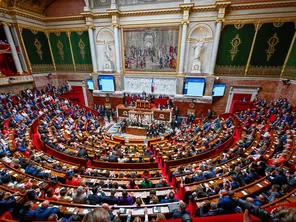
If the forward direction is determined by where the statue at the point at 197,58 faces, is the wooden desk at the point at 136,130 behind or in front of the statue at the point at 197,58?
in front

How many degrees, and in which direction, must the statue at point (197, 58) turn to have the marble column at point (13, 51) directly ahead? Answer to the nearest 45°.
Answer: approximately 90° to its right

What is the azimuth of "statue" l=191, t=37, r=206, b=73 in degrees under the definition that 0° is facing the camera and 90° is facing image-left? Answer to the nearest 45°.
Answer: approximately 0°

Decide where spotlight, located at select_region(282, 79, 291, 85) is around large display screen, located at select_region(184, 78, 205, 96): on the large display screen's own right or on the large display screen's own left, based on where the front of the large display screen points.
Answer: on the large display screen's own left

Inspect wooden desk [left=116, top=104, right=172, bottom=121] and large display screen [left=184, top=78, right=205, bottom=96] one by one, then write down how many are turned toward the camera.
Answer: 2

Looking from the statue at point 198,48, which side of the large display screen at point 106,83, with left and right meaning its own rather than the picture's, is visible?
left

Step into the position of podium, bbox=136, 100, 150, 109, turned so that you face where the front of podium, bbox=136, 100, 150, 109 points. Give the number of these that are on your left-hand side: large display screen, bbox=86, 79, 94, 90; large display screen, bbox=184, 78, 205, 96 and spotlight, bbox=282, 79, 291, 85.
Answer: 2

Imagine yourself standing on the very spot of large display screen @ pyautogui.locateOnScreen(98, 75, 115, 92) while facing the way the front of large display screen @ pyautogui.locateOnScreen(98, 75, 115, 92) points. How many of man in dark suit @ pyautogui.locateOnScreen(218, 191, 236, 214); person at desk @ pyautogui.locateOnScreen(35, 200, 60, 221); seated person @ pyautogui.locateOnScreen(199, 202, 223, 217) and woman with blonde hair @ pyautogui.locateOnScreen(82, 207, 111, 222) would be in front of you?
4

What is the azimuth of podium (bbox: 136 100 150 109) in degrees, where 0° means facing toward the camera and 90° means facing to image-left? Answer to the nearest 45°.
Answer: approximately 0°

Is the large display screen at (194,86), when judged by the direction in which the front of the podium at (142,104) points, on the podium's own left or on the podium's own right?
on the podium's own left

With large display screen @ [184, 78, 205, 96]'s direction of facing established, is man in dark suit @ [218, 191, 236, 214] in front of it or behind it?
in front
